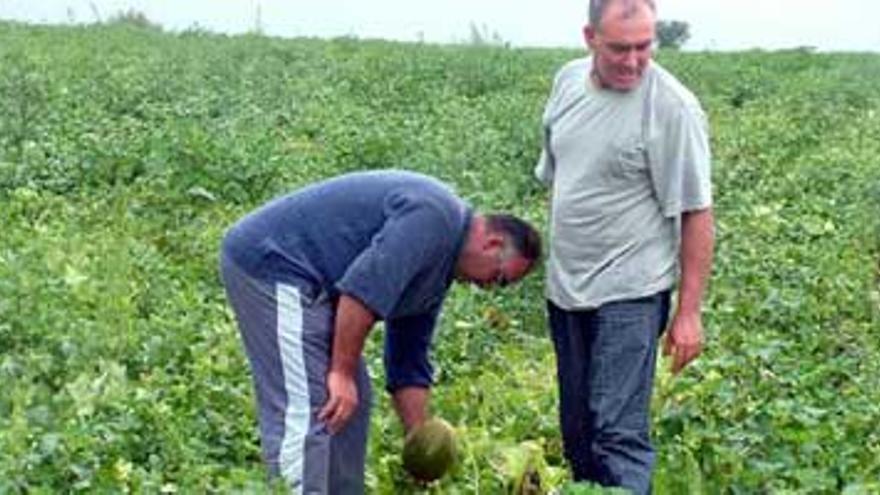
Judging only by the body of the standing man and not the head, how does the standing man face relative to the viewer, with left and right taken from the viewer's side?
facing the viewer and to the left of the viewer
